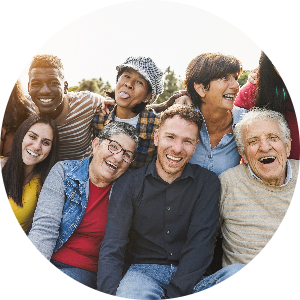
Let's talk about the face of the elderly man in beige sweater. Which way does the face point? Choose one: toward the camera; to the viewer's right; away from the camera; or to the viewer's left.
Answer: toward the camera

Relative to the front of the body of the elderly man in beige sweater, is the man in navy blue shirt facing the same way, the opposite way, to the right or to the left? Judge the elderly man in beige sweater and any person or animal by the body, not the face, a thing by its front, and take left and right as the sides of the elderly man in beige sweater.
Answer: the same way

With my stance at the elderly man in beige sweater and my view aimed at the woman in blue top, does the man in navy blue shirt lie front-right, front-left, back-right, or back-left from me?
front-left

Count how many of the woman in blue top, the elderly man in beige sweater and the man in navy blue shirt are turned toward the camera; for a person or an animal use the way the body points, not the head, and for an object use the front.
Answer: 3

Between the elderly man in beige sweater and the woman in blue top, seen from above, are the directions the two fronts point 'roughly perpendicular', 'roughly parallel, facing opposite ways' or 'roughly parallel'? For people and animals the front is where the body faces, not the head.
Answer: roughly parallel

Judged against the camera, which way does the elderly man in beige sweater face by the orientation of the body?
toward the camera

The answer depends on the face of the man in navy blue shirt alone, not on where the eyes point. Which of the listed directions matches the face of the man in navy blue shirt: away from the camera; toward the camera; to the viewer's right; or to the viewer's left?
toward the camera

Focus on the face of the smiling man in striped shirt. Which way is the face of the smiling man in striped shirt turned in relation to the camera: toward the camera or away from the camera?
toward the camera

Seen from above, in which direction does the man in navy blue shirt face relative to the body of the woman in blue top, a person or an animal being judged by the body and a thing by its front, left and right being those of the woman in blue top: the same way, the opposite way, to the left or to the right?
the same way

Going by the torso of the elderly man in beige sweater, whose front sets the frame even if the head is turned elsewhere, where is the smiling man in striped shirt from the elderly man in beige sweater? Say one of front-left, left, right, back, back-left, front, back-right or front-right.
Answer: right

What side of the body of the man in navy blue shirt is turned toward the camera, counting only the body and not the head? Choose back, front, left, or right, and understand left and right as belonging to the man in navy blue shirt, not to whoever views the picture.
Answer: front
